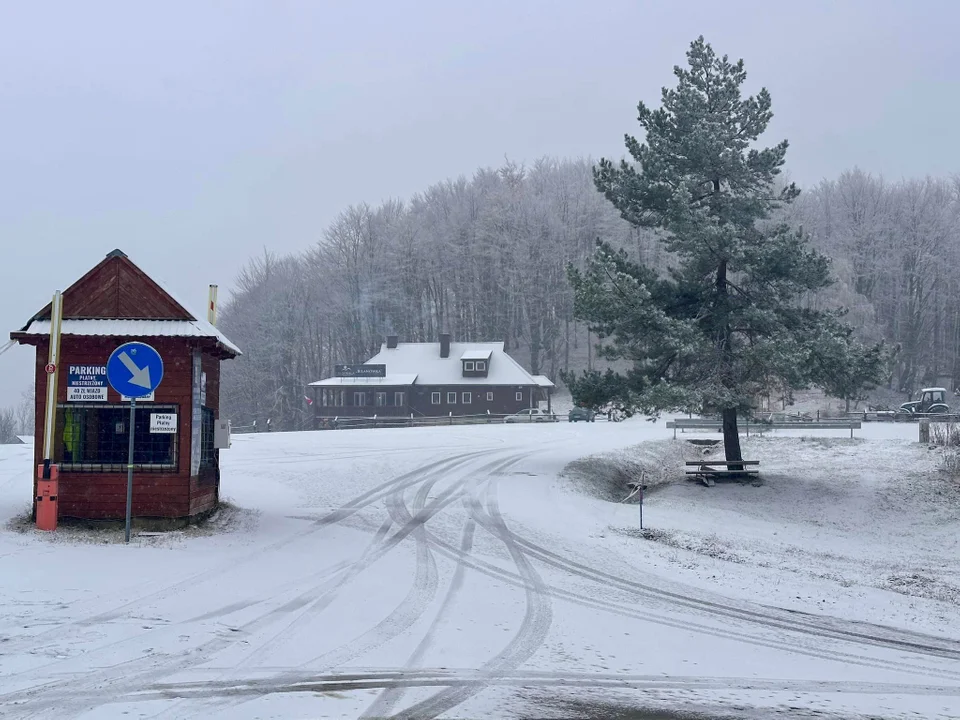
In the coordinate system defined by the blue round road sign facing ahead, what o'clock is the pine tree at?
The pine tree is roughly at 8 o'clock from the blue round road sign.

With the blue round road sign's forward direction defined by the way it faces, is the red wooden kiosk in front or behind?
behind

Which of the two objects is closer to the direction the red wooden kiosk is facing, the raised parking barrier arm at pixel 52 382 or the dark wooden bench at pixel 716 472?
the raised parking barrier arm

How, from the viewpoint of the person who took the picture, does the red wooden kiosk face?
facing the viewer

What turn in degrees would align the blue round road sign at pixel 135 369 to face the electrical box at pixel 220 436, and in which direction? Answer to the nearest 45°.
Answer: approximately 135° to its left

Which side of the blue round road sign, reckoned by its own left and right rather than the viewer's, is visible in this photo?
front

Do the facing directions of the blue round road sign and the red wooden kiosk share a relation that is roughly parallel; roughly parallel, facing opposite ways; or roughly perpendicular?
roughly parallel

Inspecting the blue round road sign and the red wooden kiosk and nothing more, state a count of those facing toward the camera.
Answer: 2
